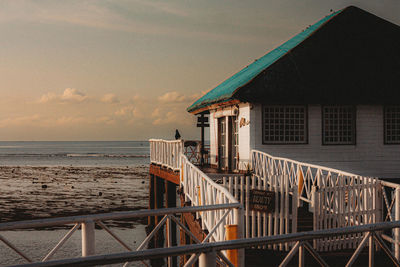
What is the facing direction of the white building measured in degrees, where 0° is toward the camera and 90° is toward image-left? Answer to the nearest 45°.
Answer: approximately 45°
